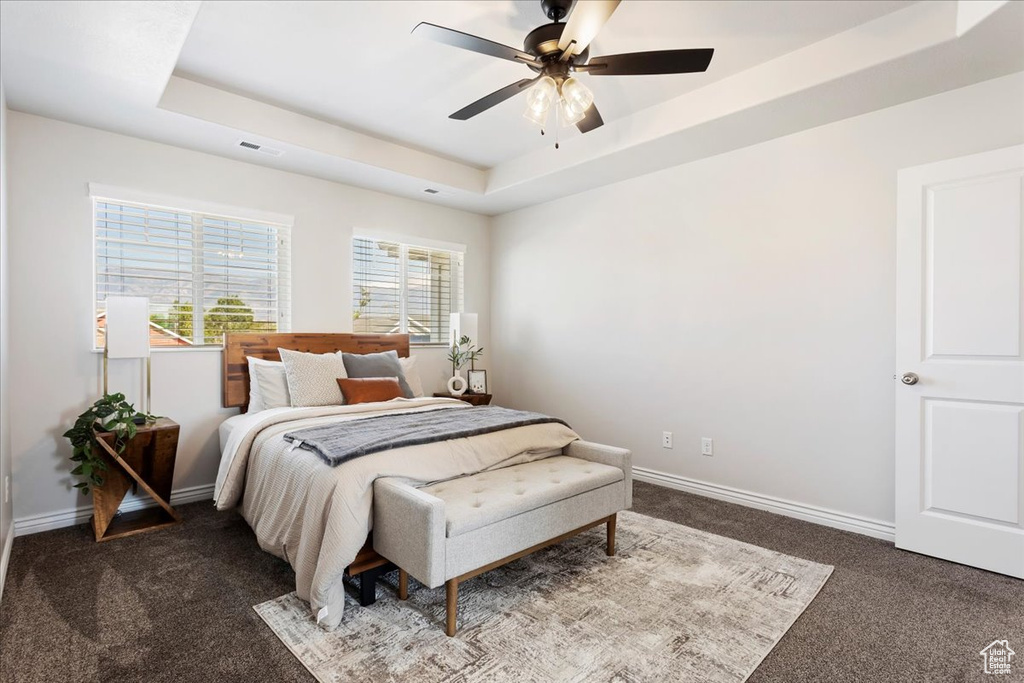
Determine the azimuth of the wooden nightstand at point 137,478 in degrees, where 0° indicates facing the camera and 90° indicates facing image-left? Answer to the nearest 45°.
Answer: approximately 0°

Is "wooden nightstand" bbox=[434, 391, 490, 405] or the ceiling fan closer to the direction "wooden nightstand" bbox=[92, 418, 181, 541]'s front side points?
the ceiling fan

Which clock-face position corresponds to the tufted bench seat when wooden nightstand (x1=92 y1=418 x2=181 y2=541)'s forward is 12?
The tufted bench seat is roughly at 11 o'clock from the wooden nightstand.

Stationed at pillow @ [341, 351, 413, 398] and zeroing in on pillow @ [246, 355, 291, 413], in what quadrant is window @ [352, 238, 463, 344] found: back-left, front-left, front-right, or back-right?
back-right

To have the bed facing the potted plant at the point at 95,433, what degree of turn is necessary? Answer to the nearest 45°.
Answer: approximately 180°

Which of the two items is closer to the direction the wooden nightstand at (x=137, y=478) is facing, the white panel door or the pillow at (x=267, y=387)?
the white panel door

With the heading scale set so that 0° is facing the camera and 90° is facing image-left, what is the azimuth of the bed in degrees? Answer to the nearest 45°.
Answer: approximately 315°

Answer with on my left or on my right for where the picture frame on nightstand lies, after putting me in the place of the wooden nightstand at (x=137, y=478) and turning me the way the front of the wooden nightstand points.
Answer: on my left

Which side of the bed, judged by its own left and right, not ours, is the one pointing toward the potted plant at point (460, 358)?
left
